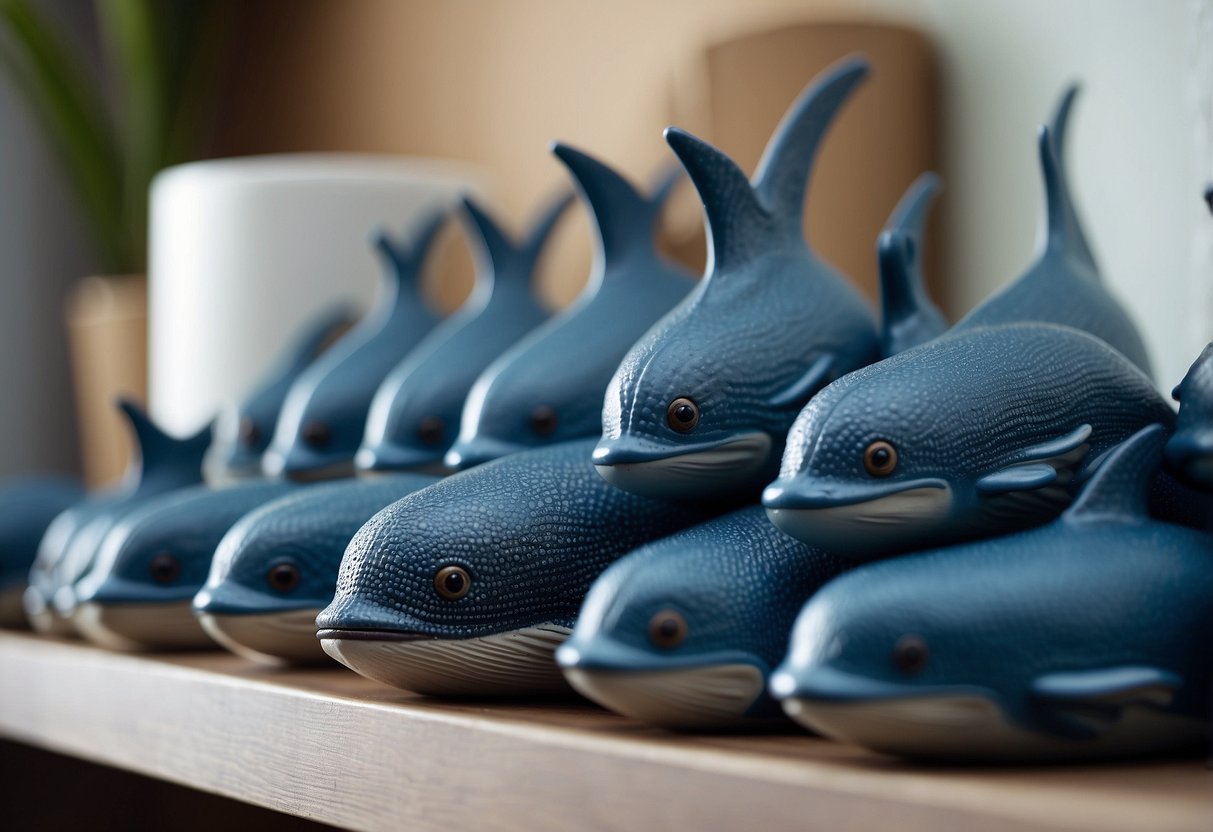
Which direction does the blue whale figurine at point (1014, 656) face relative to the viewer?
to the viewer's left

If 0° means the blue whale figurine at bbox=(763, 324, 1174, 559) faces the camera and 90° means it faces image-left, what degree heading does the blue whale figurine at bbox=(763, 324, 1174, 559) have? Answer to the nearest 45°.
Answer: approximately 45°

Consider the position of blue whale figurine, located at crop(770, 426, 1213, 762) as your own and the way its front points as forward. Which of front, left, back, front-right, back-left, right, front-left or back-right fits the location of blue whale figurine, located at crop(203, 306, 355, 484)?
front-right
